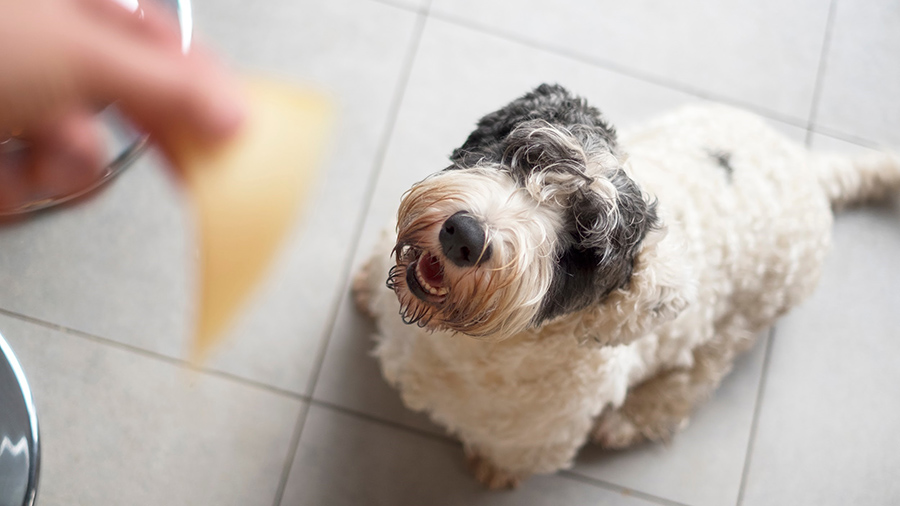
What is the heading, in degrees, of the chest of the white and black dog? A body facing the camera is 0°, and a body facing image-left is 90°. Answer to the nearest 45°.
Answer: approximately 45°

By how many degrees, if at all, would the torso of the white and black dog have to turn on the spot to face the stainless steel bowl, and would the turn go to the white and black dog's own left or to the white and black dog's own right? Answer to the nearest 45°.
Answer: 0° — it already faces it
